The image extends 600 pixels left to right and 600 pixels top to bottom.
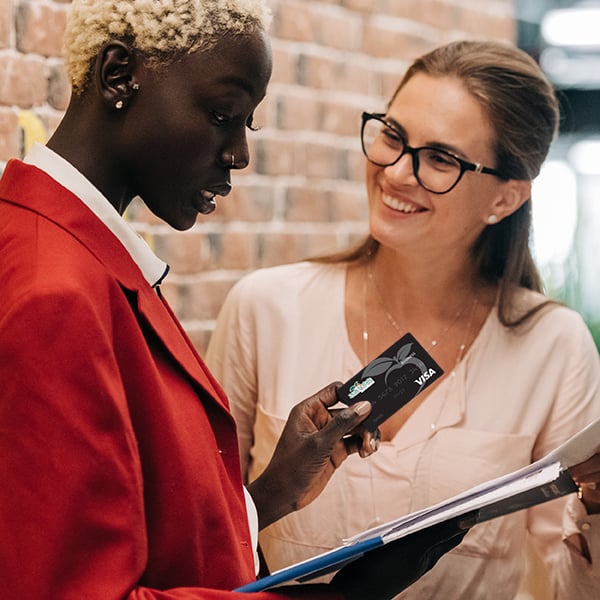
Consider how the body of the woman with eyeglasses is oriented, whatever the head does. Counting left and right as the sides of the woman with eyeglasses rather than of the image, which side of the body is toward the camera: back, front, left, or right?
front
